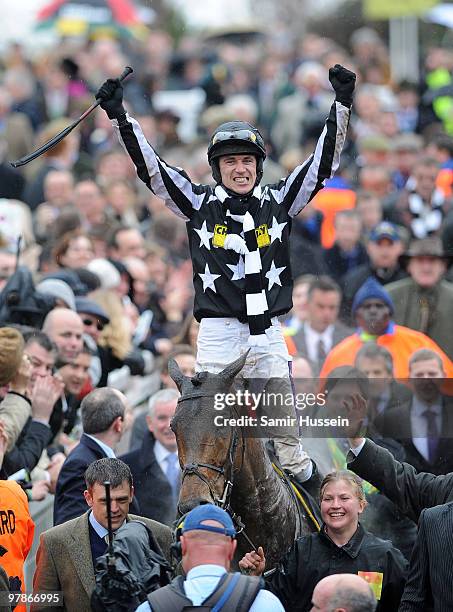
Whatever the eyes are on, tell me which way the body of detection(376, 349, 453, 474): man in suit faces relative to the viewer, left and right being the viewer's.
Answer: facing the viewer

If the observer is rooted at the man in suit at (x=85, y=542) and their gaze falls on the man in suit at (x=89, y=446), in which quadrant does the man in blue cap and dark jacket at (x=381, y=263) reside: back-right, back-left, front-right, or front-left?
front-right

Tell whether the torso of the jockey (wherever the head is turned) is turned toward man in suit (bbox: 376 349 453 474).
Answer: no

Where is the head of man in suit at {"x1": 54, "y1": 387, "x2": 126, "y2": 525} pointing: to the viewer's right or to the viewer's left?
to the viewer's right

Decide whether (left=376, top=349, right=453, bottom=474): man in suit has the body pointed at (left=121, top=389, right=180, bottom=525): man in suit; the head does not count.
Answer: no

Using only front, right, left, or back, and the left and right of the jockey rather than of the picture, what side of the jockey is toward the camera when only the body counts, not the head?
front

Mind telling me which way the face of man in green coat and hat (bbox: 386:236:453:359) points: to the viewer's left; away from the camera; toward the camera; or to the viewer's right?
toward the camera

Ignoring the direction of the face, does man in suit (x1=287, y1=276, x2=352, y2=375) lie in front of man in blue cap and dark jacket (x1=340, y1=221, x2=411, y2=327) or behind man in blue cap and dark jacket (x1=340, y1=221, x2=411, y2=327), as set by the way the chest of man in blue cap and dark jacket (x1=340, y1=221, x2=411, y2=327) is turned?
in front

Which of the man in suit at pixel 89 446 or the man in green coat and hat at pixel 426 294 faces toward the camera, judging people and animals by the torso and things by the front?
the man in green coat and hat at pixel 426 294

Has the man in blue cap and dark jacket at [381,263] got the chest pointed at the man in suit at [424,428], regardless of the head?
yes

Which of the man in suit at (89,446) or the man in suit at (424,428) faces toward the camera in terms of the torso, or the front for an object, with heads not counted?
the man in suit at (424,428)

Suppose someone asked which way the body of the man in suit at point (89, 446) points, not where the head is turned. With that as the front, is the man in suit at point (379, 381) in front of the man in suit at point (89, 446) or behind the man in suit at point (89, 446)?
in front

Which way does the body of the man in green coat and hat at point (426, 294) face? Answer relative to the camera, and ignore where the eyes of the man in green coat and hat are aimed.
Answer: toward the camera

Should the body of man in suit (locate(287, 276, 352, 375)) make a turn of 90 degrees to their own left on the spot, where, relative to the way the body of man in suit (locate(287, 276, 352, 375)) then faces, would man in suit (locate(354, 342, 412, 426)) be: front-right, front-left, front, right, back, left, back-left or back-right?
right

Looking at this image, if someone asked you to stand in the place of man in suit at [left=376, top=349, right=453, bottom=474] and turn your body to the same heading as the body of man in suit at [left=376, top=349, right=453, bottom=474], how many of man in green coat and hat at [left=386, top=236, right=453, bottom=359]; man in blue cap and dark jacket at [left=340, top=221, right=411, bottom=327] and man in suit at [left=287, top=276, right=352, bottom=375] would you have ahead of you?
0
